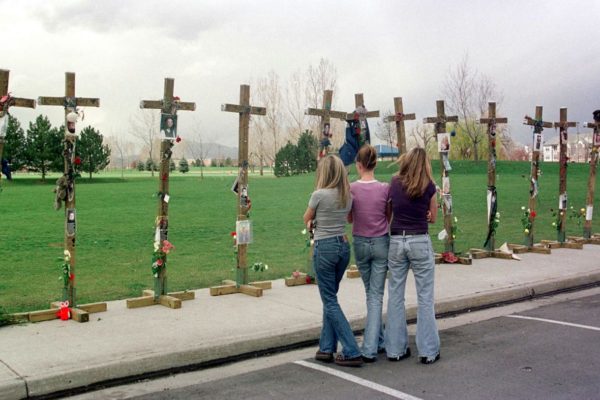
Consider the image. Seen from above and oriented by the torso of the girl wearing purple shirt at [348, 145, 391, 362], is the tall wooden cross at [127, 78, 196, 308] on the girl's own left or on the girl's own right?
on the girl's own left

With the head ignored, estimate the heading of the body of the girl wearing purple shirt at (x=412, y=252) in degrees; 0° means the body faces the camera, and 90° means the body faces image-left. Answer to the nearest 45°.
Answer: approximately 180°

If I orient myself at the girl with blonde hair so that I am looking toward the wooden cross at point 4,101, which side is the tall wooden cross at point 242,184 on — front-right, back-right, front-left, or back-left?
front-right

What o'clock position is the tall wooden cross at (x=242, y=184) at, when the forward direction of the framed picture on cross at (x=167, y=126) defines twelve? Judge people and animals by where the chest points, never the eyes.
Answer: The tall wooden cross is roughly at 8 o'clock from the framed picture on cross.

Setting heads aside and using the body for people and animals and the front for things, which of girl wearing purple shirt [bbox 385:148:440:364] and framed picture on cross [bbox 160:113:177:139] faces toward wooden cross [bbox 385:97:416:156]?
the girl wearing purple shirt

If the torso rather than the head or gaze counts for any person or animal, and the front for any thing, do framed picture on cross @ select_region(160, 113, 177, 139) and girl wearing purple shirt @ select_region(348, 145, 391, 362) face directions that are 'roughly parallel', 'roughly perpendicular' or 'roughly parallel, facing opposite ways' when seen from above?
roughly parallel, facing opposite ways

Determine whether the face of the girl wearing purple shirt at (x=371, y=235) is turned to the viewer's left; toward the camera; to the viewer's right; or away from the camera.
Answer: away from the camera

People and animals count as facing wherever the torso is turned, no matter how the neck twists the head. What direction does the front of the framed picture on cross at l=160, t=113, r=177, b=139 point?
toward the camera

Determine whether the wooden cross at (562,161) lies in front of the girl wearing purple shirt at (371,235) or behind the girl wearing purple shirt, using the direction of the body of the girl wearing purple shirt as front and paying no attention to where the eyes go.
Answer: in front

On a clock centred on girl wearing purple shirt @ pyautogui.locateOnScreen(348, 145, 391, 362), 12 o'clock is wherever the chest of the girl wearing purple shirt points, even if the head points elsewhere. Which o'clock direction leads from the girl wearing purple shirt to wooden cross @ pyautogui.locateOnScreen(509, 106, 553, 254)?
The wooden cross is roughly at 1 o'clock from the girl wearing purple shirt.

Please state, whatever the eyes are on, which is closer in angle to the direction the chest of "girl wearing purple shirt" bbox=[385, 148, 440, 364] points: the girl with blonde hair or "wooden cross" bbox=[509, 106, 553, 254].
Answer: the wooden cross

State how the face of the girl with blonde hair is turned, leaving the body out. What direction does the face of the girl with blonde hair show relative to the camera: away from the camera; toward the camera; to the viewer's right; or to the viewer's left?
away from the camera

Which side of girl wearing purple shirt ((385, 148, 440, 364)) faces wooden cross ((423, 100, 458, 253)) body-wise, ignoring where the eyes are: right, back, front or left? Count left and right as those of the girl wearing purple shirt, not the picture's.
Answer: front

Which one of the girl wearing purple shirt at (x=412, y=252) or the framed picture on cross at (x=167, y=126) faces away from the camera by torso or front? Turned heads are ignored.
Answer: the girl wearing purple shirt

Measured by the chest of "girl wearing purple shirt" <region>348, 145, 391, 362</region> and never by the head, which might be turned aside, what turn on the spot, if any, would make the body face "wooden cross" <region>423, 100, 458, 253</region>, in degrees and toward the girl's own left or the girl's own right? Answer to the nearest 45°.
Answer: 0° — they already face it

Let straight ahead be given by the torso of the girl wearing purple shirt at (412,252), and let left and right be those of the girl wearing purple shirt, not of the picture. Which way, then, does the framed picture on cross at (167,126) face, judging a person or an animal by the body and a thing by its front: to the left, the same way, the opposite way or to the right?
the opposite way

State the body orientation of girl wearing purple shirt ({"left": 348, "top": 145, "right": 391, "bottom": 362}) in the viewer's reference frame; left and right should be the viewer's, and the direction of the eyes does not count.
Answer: facing away from the viewer

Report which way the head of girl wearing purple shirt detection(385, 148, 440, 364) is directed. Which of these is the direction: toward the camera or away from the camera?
away from the camera

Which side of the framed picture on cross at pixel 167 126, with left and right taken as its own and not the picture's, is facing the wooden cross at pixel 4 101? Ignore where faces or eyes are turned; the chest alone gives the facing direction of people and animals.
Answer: right
